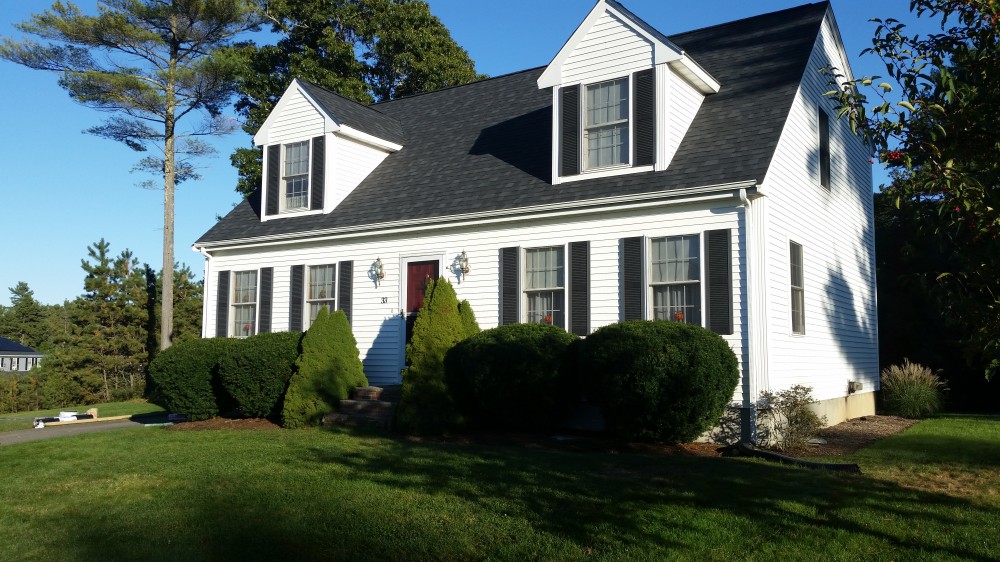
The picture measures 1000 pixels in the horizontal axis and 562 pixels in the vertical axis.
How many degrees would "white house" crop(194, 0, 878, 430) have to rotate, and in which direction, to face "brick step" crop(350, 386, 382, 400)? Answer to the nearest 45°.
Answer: approximately 45° to its right

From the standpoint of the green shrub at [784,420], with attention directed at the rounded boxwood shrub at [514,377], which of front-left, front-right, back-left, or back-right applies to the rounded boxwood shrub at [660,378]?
front-left

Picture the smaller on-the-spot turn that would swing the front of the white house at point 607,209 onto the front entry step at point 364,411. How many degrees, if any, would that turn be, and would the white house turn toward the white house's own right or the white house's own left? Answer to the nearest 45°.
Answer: approximately 45° to the white house's own right

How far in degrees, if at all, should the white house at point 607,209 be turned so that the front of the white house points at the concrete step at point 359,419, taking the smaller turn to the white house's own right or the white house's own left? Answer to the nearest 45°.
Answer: approximately 45° to the white house's own right

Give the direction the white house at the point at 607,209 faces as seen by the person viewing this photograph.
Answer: facing the viewer and to the left of the viewer

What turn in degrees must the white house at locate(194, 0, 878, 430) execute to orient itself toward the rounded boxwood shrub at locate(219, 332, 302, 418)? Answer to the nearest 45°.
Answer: approximately 45° to its right

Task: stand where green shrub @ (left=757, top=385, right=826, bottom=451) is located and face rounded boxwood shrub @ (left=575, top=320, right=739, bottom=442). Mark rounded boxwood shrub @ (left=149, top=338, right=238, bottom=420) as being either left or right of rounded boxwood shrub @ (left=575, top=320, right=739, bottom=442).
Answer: right

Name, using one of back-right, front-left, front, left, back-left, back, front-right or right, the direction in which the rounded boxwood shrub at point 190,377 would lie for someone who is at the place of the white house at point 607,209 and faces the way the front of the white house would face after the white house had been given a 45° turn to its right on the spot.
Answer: front
